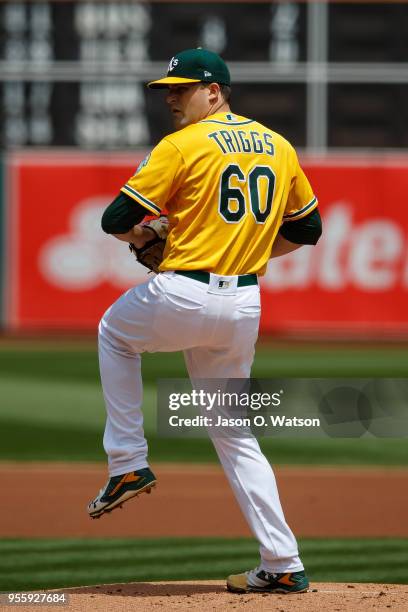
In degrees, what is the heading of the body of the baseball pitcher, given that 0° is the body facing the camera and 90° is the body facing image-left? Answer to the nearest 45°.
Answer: approximately 135°
